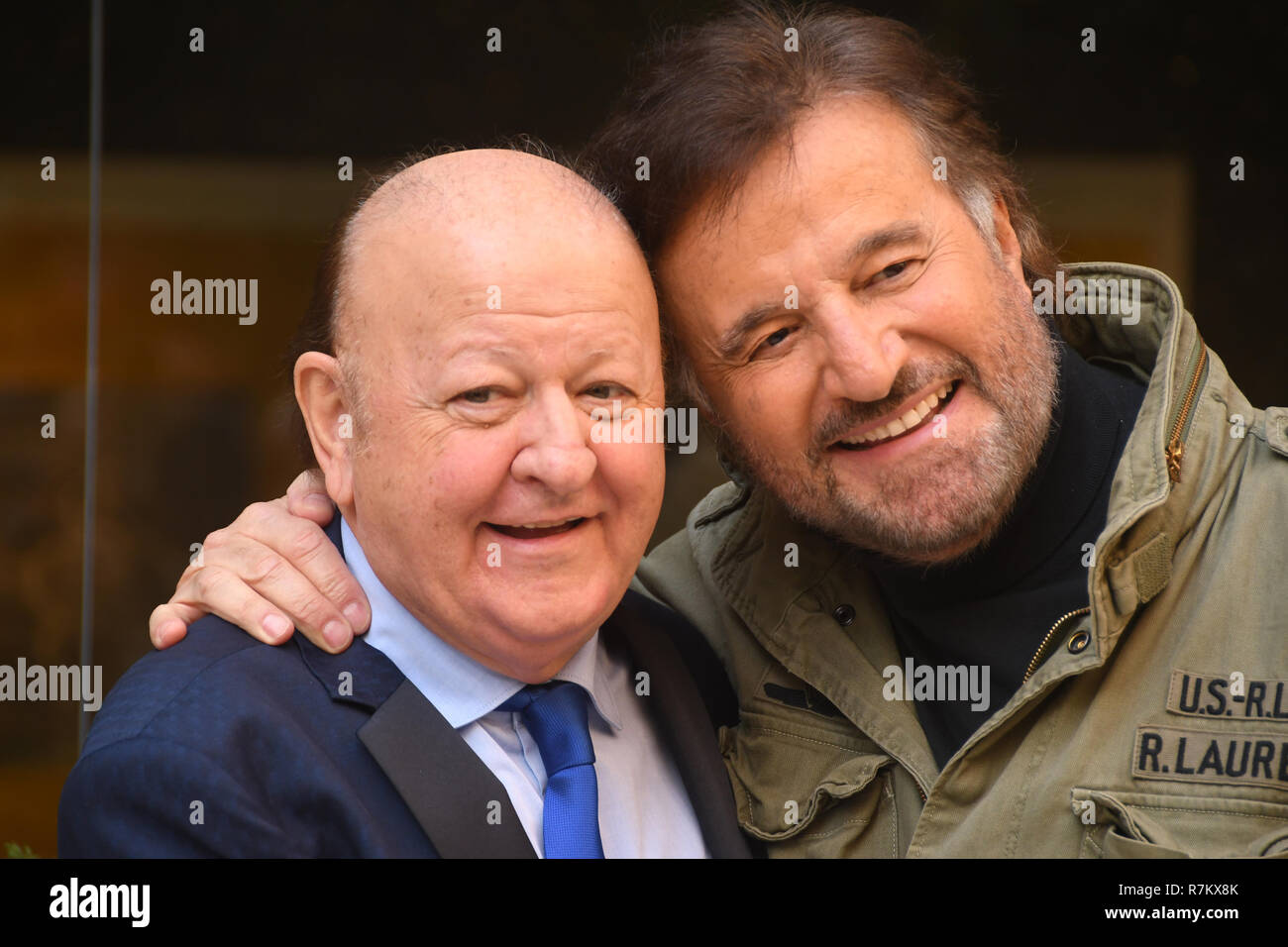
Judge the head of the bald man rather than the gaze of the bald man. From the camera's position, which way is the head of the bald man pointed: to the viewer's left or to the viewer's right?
to the viewer's right

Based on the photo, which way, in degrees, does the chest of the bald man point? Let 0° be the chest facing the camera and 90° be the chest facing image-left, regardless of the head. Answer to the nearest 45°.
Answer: approximately 315°

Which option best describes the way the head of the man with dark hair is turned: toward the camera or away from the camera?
toward the camera
